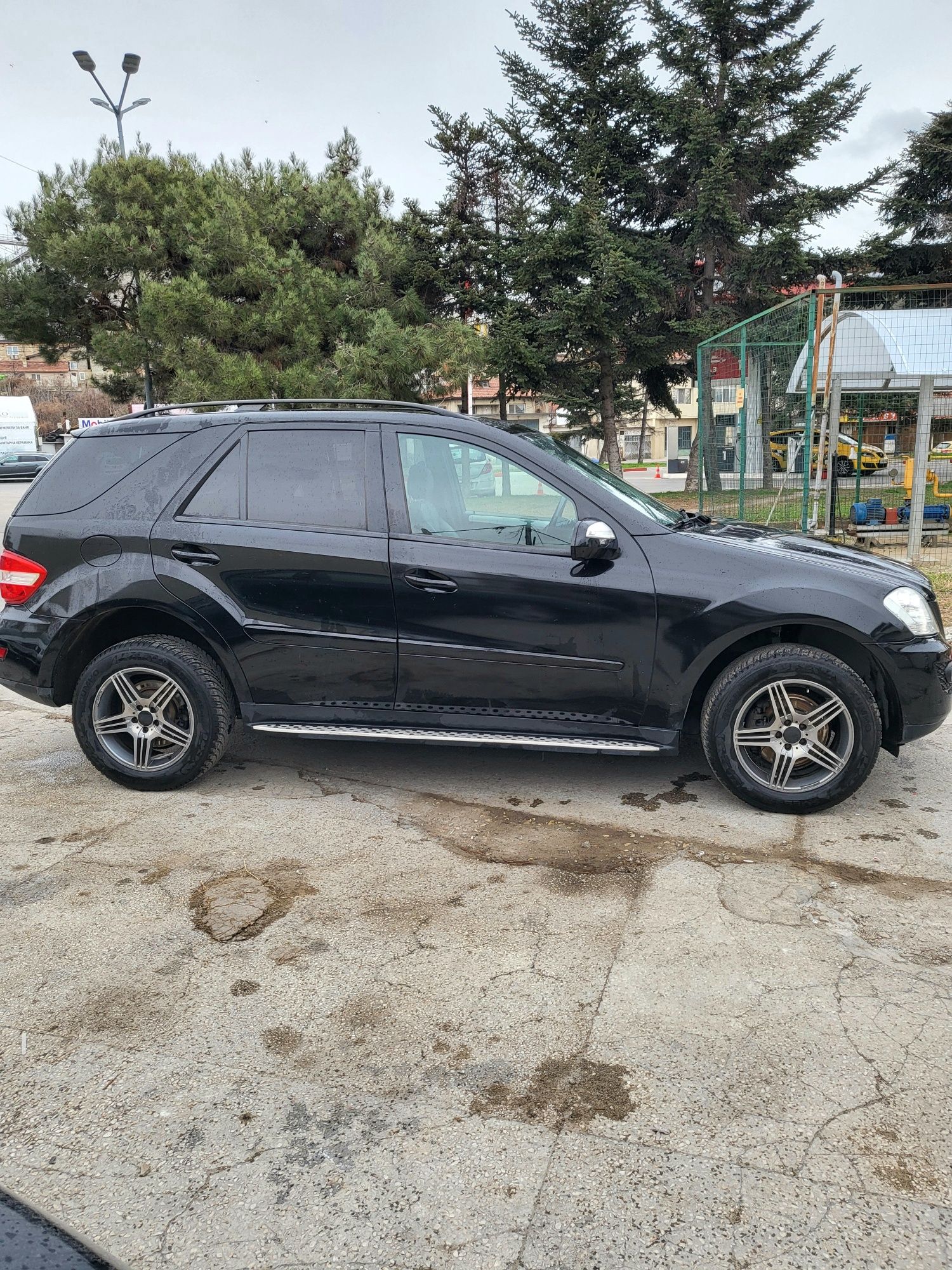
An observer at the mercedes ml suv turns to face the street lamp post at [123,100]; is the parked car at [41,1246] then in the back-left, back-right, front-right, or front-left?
back-left

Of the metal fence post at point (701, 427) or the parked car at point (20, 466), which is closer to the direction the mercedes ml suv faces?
the metal fence post

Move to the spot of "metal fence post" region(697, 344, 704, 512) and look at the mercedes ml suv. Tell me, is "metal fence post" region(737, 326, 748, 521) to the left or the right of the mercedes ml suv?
left

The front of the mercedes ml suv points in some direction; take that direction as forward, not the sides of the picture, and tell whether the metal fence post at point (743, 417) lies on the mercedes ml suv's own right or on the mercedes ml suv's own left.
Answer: on the mercedes ml suv's own left

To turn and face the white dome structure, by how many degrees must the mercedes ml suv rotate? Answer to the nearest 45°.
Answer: approximately 45° to its left

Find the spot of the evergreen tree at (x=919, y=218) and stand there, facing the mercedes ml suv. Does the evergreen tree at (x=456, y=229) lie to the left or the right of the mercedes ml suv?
right

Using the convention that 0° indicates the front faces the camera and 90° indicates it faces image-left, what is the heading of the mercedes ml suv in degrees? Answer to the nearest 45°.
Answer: approximately 270°

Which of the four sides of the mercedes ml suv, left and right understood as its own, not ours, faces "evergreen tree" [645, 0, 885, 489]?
left

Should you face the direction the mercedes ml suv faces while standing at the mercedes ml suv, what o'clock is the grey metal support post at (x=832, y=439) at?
The grey metal support post is roughly at 10 o'clock from the mercedes ml suv.

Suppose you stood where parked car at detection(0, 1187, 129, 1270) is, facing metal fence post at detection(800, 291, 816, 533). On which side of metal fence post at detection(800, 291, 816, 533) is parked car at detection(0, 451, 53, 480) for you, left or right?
left

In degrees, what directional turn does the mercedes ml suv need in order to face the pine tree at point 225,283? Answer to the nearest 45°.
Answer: approximately 90° to its left

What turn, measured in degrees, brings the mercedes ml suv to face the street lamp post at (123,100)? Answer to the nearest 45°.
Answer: approximately 90° to its left

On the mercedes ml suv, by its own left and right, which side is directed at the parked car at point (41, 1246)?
right

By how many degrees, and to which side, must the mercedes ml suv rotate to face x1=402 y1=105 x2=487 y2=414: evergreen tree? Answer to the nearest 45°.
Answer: approximately 90° to its left

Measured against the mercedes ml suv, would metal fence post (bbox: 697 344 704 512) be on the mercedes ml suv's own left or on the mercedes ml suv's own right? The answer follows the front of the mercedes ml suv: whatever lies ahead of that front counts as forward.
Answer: on the mercedes ml suv's own left

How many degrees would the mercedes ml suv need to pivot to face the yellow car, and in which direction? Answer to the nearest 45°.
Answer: approximately 45° to its left
